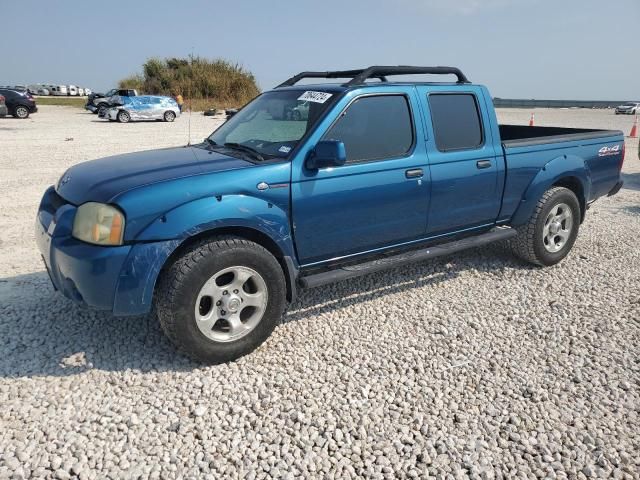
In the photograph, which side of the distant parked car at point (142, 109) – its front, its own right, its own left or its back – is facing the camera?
left

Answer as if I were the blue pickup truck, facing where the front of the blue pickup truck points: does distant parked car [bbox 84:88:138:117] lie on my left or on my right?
on my right

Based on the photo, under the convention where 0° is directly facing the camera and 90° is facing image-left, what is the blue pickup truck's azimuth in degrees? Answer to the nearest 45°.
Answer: approximately 45°

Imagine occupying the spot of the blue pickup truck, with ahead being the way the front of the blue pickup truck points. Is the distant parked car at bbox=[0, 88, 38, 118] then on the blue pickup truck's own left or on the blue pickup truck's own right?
on the blue pickup truck's own right
